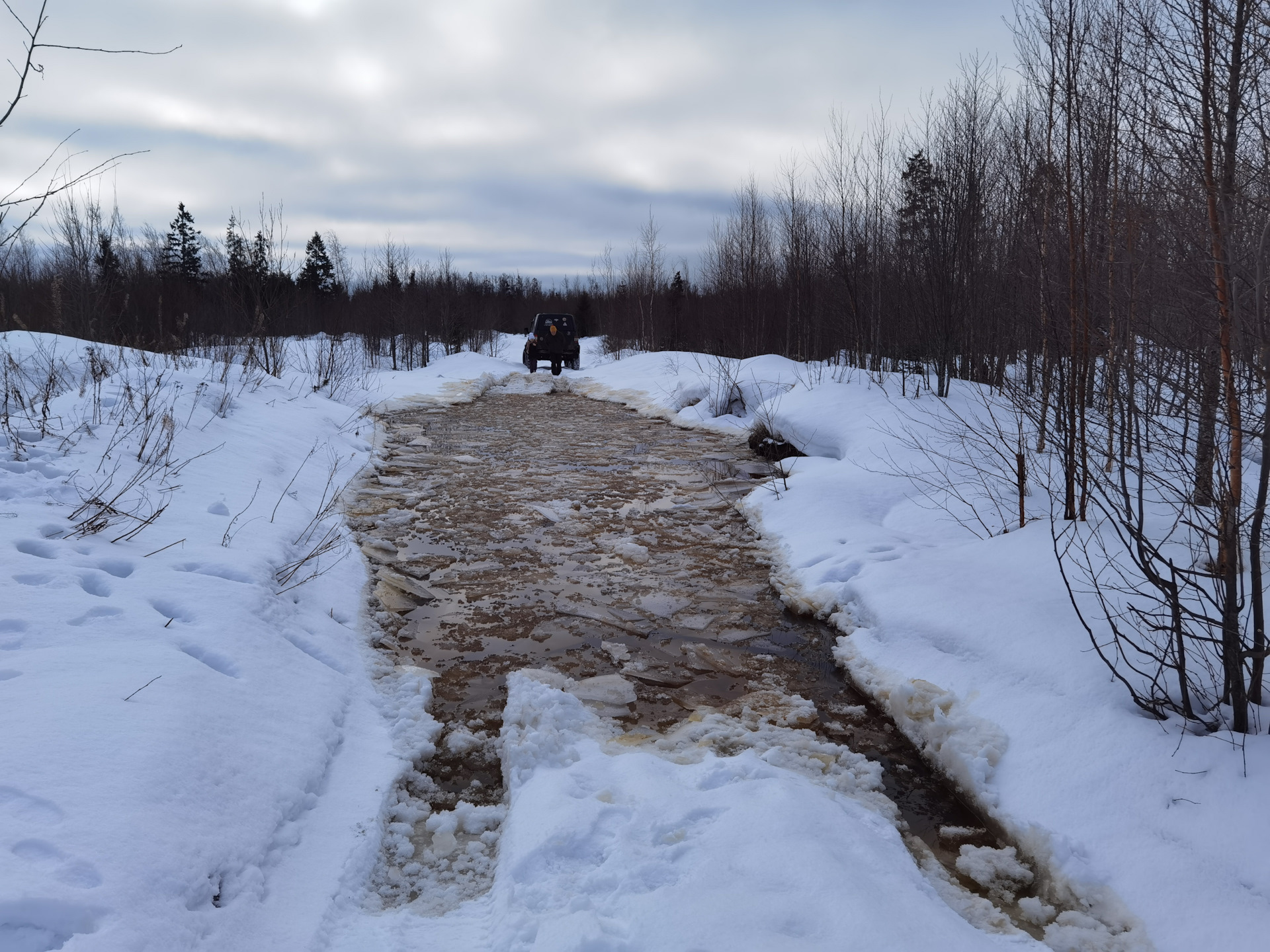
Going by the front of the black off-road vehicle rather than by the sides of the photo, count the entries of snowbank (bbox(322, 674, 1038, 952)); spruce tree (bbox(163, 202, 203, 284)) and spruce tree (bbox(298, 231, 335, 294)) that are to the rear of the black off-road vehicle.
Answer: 1

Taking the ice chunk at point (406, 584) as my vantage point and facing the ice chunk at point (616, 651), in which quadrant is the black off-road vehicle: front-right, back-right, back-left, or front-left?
back-left

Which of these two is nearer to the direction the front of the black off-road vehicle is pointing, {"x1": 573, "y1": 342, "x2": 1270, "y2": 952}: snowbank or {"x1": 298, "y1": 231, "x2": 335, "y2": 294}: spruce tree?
the spruce tree

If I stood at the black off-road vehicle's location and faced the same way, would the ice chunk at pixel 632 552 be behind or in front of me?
behind

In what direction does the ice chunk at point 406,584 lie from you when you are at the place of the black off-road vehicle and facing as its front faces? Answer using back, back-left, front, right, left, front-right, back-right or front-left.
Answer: back

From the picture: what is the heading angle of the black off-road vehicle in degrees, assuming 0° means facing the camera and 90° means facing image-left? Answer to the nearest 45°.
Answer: approximately 180°

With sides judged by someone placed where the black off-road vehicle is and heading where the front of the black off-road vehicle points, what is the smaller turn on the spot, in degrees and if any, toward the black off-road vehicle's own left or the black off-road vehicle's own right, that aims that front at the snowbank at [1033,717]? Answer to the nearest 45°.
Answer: approximately 180°

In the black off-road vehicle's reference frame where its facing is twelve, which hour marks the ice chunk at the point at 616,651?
The ice chunk is roughly at 6 o'clock from the black off-road vehicle.

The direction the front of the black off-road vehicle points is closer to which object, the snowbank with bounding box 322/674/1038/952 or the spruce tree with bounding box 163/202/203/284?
the spruce tree

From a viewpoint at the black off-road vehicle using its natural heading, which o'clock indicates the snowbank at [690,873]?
The snowbank is roughly at 6 o'clock from the black off-road vehicle.

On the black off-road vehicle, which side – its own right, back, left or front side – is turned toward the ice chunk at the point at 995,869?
back

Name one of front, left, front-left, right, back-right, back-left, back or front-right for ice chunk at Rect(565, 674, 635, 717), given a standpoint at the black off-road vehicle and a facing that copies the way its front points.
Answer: back
